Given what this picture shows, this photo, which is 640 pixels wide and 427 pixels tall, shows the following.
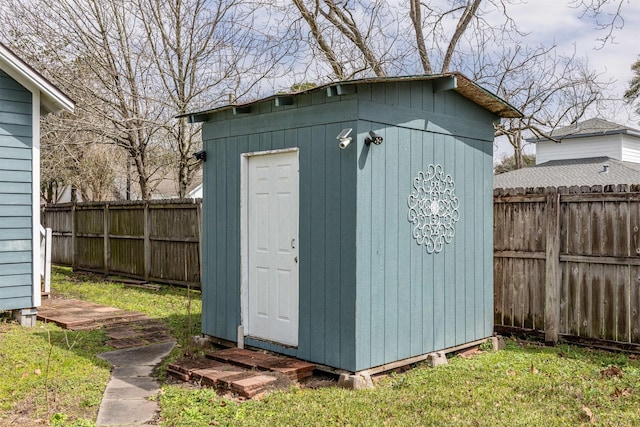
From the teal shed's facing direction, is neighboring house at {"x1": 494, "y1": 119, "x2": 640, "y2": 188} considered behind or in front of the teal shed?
behind

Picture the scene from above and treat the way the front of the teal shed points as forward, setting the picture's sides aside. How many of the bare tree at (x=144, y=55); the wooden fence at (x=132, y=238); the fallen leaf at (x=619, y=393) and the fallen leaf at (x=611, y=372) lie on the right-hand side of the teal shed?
2

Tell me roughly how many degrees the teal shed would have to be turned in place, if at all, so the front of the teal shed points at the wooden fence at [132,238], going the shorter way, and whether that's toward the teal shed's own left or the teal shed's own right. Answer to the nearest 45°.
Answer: approximately 90° to the teal shed's own right

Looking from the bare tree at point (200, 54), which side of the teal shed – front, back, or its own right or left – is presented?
right

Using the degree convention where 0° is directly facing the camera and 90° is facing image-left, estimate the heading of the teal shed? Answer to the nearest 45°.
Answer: approximately 45°

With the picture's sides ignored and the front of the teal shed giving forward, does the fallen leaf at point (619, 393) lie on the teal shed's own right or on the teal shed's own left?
on the teal shed's own left

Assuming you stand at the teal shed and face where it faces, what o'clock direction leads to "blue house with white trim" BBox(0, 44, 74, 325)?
The blue house with white trim is roughly at 2 o'clock from the teal shed.

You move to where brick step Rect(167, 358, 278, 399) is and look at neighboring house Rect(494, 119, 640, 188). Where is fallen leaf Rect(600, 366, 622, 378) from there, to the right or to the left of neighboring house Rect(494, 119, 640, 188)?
right

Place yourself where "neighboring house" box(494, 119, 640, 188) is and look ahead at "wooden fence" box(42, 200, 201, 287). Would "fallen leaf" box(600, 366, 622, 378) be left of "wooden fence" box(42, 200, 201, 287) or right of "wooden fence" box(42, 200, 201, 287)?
left

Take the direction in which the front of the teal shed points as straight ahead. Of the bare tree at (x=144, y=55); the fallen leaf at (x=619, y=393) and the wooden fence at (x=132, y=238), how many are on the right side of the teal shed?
2
